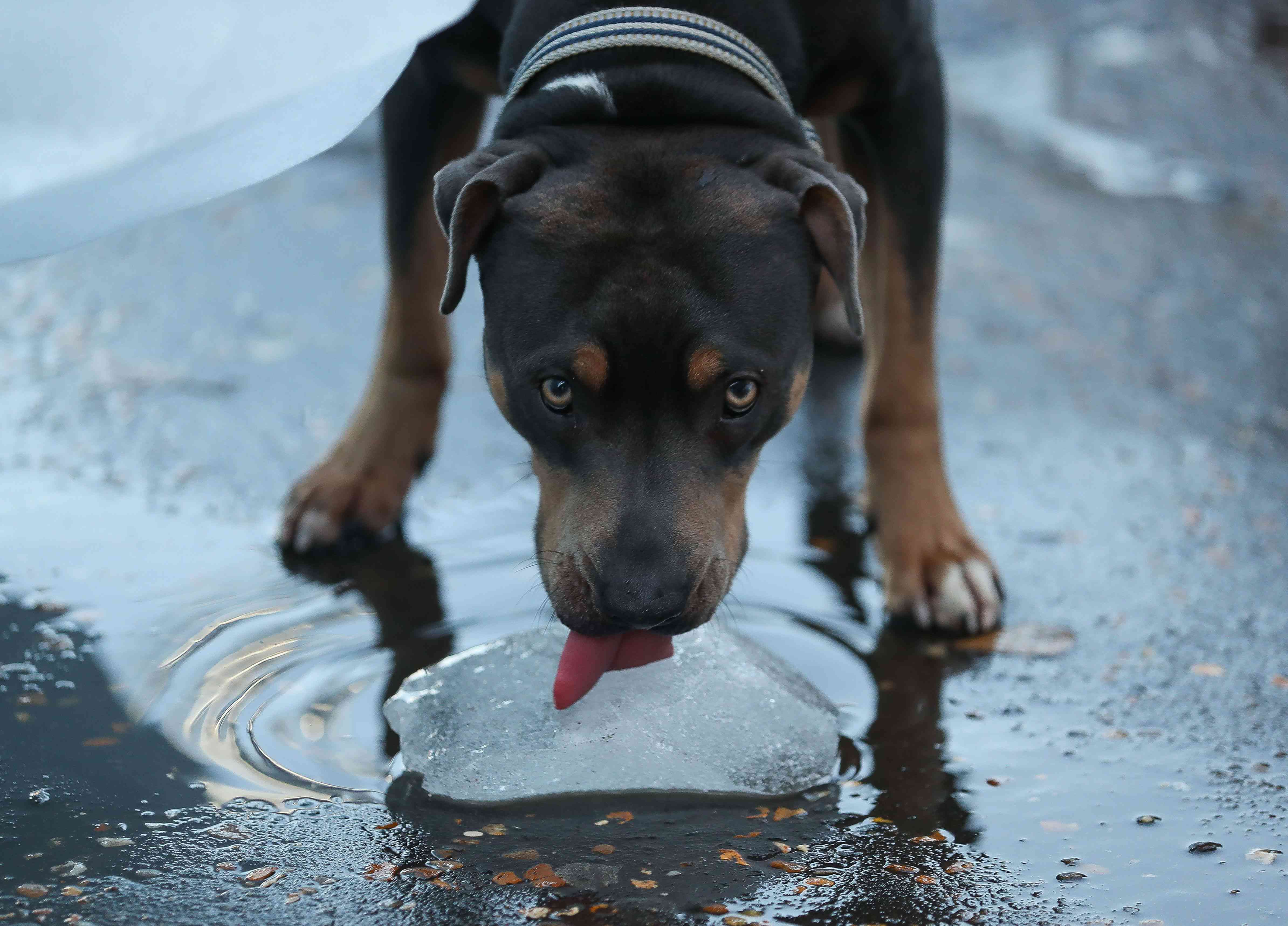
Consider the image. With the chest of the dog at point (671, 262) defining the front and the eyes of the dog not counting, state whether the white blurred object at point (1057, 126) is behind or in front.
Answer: behind

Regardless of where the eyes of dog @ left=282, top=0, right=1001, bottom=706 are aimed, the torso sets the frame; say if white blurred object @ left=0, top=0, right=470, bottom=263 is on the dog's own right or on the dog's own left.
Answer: on the dog's own right

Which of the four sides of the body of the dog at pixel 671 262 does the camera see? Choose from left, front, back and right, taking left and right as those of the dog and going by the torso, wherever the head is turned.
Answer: front
